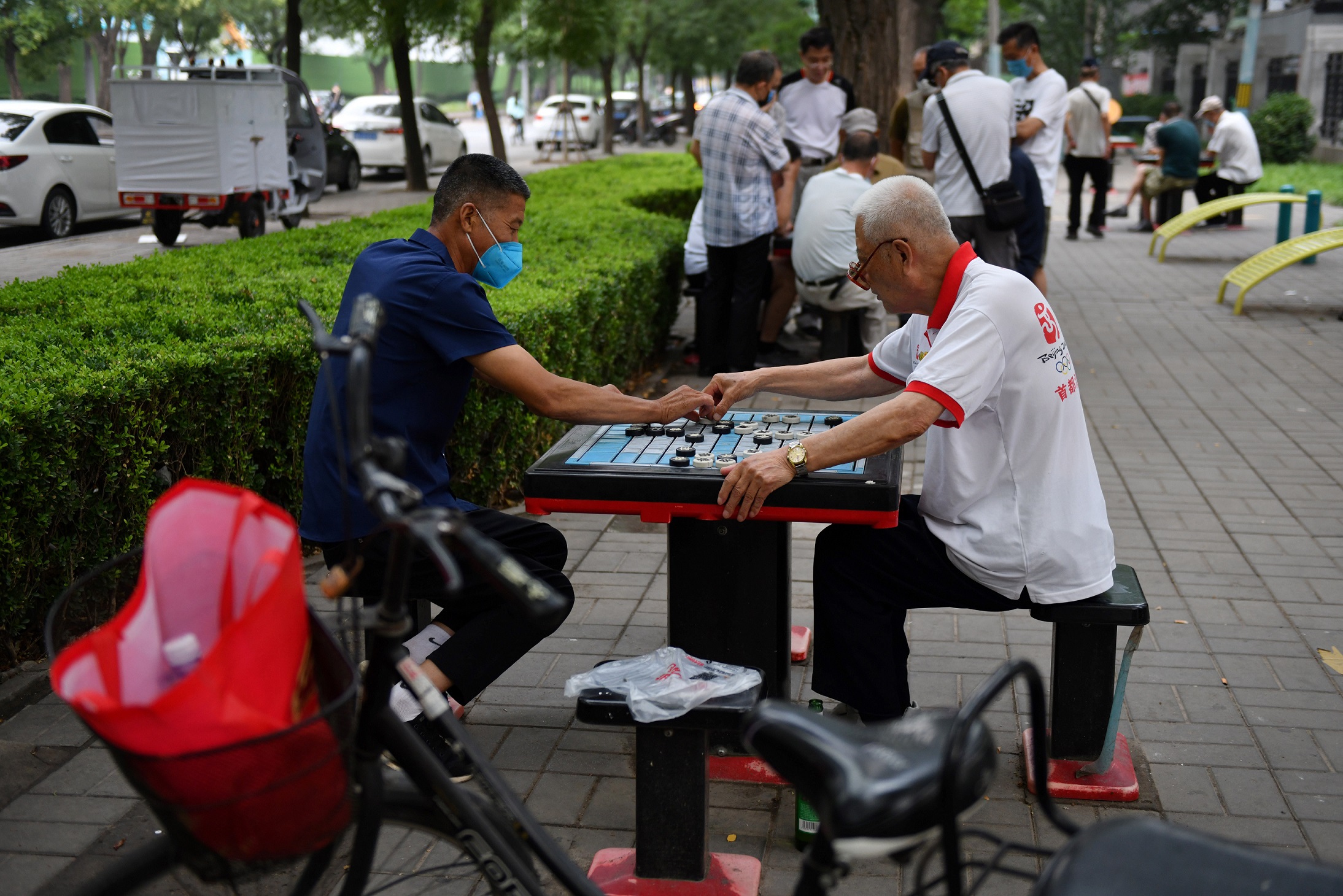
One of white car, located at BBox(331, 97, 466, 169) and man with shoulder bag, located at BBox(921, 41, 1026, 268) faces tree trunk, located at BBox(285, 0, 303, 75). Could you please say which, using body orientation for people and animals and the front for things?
the man with shoulder bag

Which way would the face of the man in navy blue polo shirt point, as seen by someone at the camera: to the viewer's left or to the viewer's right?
to the viewer's right

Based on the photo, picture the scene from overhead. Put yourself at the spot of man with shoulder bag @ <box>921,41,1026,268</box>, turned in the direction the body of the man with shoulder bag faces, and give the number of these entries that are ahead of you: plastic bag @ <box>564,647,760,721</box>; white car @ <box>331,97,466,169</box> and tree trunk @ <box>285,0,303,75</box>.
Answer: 2

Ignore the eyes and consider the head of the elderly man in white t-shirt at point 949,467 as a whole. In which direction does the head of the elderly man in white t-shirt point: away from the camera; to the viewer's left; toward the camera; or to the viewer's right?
to the viewer's left

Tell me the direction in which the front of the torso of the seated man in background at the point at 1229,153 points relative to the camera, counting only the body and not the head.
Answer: to the viewer's left

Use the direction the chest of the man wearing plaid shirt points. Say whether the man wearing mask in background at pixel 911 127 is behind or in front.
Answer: in front

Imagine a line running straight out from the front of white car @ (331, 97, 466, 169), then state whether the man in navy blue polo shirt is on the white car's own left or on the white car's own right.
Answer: on the white car's own right

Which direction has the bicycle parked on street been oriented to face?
to the viewer's left

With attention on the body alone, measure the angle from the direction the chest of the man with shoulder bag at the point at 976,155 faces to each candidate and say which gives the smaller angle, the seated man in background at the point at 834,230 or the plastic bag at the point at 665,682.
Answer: the seated man in background

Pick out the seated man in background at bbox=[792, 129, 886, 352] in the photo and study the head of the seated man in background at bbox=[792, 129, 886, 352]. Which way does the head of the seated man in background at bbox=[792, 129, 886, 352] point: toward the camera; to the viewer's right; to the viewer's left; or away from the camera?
away from the camera

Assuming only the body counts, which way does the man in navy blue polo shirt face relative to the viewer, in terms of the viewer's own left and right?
facing to the right of the viewer

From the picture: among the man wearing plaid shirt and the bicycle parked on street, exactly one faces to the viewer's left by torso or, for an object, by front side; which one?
the bicycle parked on street
